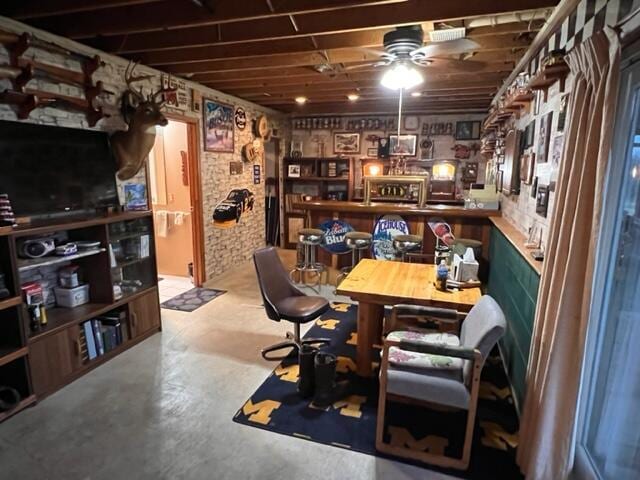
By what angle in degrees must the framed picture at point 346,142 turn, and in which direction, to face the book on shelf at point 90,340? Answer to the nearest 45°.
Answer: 0° — it already faces it

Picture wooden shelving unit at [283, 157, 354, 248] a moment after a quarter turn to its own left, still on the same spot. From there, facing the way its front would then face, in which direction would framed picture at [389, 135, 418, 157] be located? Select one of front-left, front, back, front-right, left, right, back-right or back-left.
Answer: front

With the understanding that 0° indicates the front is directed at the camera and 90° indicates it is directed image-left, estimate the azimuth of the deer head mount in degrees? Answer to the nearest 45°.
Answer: approximately 315°

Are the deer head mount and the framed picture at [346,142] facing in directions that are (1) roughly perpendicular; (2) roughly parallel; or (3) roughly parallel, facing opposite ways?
roughly perpendicular

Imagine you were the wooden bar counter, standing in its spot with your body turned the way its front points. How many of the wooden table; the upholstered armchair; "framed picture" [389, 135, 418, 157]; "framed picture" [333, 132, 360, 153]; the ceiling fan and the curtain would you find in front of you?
4

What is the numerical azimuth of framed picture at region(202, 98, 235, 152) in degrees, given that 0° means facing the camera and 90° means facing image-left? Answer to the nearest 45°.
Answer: approximately 315°

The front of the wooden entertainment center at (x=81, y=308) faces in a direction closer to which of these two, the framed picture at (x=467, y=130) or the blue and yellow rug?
the blue and yellow rug

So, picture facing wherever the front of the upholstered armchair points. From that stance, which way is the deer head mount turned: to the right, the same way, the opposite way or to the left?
the opposite way

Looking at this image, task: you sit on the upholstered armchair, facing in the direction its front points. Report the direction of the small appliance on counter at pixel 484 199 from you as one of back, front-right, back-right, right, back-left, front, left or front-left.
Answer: right

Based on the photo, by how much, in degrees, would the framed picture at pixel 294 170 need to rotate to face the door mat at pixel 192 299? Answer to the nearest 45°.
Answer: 0° — it already faces it

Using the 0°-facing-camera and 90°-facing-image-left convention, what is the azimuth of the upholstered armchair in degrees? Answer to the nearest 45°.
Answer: approximately 90°

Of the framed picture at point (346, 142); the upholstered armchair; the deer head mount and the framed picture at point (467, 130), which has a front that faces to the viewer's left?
the upholstered armchair
